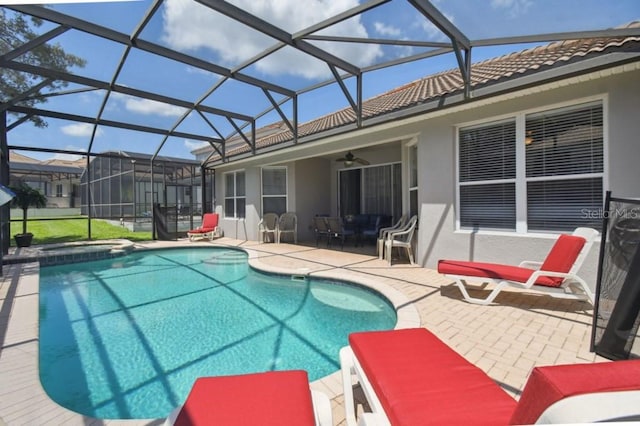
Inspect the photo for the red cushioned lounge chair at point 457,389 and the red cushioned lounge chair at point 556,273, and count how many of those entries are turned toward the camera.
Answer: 0

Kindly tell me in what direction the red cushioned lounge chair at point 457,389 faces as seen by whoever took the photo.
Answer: facing away from the viewer and to the left of the viewer

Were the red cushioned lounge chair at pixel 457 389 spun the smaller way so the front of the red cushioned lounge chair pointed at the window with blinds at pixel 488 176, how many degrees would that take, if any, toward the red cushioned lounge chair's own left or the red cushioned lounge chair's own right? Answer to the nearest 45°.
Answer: approximately 45° to the red cushioned lounge chair's own right

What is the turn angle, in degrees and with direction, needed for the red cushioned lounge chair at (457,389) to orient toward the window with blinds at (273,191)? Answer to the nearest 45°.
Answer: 0° — it already faces it

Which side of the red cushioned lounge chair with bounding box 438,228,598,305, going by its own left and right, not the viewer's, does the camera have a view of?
left

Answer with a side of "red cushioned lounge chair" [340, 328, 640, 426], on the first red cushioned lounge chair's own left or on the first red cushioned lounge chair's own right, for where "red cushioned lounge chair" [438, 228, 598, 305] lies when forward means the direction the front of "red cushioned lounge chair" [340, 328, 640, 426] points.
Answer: on the first red cushioned lounge chair's own right

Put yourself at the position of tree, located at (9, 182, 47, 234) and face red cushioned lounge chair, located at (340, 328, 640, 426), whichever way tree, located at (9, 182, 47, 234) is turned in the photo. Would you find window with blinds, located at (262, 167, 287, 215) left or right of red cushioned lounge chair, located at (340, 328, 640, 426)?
left

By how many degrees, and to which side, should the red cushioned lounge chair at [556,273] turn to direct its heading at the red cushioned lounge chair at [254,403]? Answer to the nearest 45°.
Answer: approximately 90° to its left
